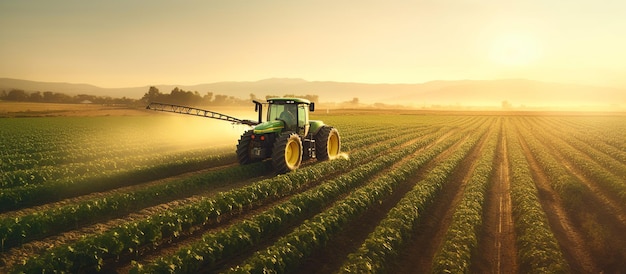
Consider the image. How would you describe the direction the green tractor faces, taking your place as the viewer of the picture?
facing the viewer and to the left of the viewer
